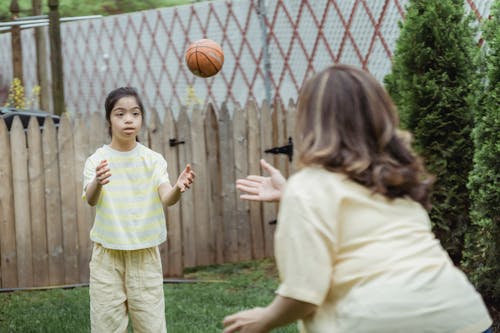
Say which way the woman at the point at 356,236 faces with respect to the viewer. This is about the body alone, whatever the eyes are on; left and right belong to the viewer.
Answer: facing away from the viewer and to the left of the viewer

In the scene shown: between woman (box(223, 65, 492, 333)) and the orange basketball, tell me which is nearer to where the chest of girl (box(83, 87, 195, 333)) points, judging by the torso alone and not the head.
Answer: the woman

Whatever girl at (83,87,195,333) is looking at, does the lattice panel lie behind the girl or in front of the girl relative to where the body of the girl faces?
behind

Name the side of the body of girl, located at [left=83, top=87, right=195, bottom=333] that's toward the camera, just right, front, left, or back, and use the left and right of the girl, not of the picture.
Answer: front

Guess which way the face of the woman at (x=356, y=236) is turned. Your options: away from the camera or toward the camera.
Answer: away from the camera

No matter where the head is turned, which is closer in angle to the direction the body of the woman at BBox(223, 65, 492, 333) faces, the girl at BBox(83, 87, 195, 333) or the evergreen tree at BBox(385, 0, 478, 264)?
the girl
